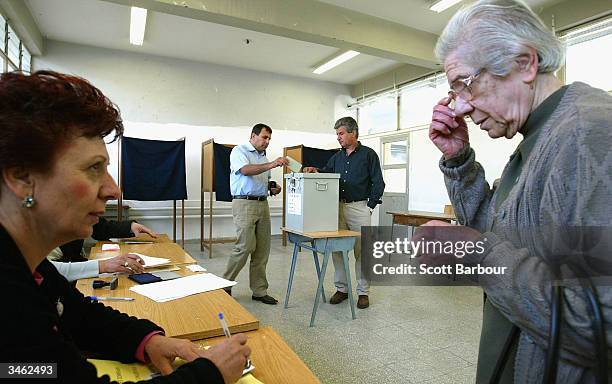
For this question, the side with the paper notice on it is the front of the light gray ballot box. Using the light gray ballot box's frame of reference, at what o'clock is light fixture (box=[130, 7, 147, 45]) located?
The light fixture is roughly at 3 o'clock from the light gray ballot box.

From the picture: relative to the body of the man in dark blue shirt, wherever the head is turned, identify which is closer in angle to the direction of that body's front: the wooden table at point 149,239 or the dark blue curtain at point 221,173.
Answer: the wooden table

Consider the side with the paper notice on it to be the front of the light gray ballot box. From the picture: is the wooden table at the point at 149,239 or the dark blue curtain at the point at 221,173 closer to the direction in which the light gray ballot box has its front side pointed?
the wooden table

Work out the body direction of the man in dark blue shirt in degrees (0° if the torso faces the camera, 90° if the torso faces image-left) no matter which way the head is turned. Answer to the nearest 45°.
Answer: approximately 45°

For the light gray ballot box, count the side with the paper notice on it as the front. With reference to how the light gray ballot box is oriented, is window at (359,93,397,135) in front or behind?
behind

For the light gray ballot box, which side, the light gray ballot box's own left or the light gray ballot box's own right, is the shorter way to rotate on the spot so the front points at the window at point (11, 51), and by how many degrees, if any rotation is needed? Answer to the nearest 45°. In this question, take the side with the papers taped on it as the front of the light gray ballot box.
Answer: approximately 90° to the light gray ballot box's own right

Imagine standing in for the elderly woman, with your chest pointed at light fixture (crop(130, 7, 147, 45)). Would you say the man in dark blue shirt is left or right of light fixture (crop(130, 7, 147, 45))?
right

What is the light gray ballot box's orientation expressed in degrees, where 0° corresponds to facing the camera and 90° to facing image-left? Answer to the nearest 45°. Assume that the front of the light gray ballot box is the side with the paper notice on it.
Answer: approximately 45°
